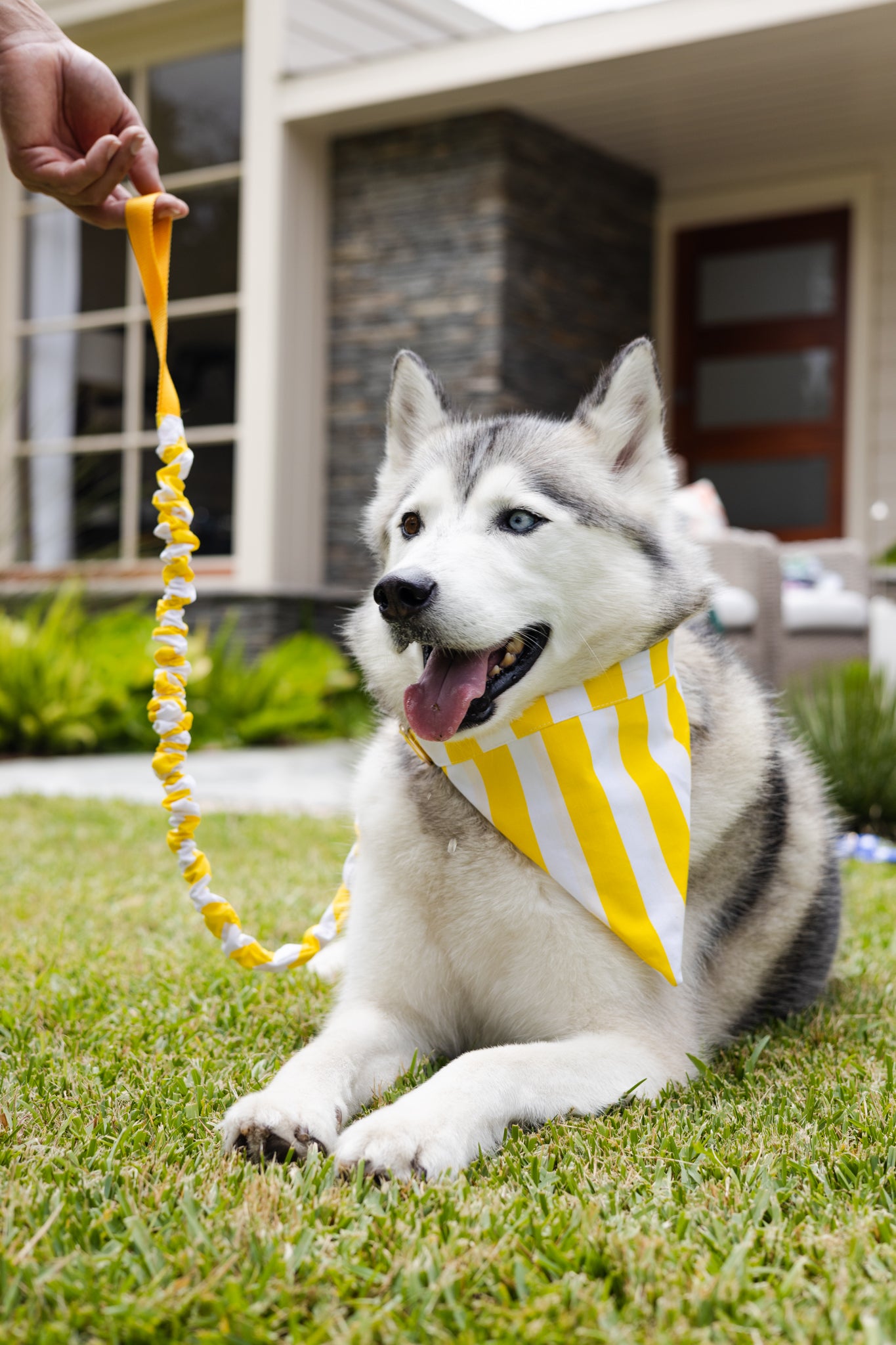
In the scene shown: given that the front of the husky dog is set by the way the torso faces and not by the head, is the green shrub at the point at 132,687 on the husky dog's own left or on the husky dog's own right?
on the husky dog's own right

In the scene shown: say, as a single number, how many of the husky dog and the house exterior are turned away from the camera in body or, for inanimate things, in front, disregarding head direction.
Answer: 0

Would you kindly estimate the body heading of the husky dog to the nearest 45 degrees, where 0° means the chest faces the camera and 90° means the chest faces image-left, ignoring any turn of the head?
approximately 45°

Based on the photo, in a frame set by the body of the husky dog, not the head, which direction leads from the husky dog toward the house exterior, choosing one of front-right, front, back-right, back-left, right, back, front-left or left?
back-right

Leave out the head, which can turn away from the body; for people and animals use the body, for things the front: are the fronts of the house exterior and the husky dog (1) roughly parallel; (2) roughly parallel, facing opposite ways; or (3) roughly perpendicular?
roughly parallel

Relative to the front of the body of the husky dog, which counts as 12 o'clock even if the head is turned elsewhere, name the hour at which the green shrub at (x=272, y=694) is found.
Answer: The green shrub is roughly at 4 o'clock from the husky dog.

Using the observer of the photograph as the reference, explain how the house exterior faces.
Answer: facing the viewer and to the left of the viewer
